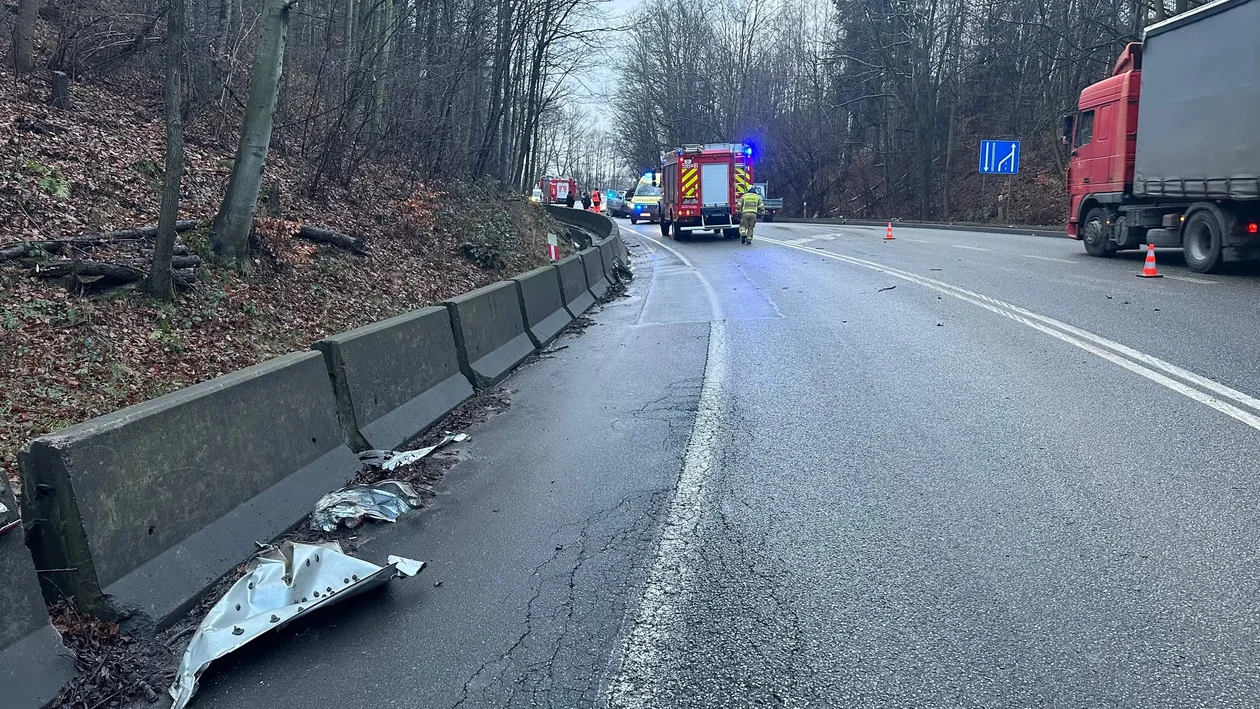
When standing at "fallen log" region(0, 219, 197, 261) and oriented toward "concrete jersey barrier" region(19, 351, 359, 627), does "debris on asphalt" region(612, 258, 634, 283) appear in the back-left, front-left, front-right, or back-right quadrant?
back-left

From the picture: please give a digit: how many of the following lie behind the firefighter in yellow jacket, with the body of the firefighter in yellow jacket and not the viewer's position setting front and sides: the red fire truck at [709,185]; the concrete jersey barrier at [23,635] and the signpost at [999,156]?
1
